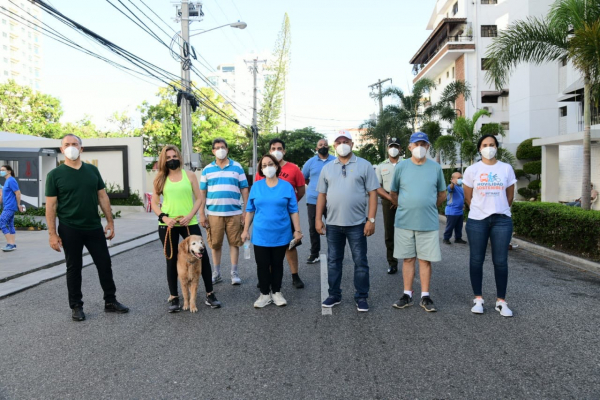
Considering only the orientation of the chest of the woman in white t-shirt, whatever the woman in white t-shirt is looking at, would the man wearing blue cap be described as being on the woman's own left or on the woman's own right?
on the woman's own right

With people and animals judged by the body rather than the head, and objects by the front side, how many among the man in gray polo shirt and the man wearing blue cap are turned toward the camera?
2

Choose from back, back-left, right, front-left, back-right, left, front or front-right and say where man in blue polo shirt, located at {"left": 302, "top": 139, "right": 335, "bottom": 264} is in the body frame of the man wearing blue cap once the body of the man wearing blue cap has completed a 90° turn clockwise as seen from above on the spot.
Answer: front-right

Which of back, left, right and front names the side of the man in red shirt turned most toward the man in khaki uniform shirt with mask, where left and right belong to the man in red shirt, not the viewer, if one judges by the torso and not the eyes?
left

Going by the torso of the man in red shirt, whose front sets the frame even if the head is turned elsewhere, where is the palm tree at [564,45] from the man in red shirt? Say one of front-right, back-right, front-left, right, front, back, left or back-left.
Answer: back-left

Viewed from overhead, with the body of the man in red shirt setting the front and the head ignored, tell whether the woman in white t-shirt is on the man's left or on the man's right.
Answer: on the man's left

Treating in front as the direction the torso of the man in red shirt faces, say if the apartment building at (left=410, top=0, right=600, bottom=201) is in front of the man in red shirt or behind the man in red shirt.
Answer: behind

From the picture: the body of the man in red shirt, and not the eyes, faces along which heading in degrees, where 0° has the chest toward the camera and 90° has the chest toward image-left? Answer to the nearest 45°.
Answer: approximately 0°
